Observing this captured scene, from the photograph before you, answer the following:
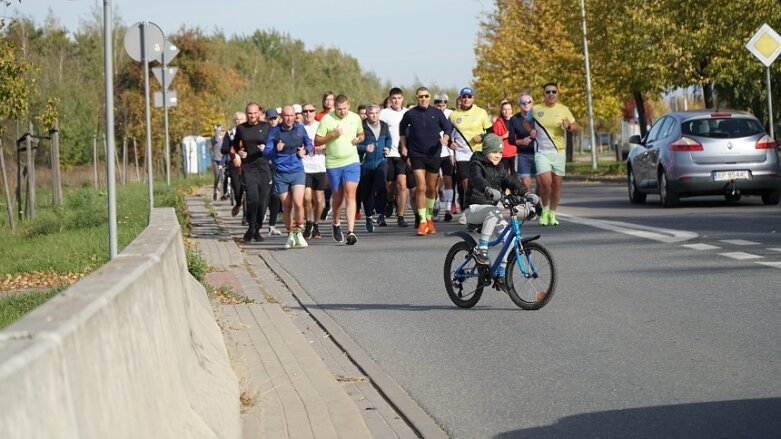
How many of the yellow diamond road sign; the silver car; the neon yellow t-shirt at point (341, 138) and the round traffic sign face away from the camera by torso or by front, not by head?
2

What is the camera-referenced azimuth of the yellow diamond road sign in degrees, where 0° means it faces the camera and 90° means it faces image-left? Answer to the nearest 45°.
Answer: approximately 0°

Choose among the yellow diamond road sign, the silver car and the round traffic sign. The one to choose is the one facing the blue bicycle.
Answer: the yellow diamond road sign

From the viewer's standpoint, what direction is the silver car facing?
away from the camera

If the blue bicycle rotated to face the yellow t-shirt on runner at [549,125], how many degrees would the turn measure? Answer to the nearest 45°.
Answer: approximately 135° to its left

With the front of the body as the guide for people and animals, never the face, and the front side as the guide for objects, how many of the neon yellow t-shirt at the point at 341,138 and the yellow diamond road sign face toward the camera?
2

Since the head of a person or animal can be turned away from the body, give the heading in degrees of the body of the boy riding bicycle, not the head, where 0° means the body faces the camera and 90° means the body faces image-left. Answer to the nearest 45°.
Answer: approximately 315°

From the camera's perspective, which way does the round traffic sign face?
away from the camera

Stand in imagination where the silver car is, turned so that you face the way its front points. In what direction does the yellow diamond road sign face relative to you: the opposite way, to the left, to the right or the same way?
the opposite way
